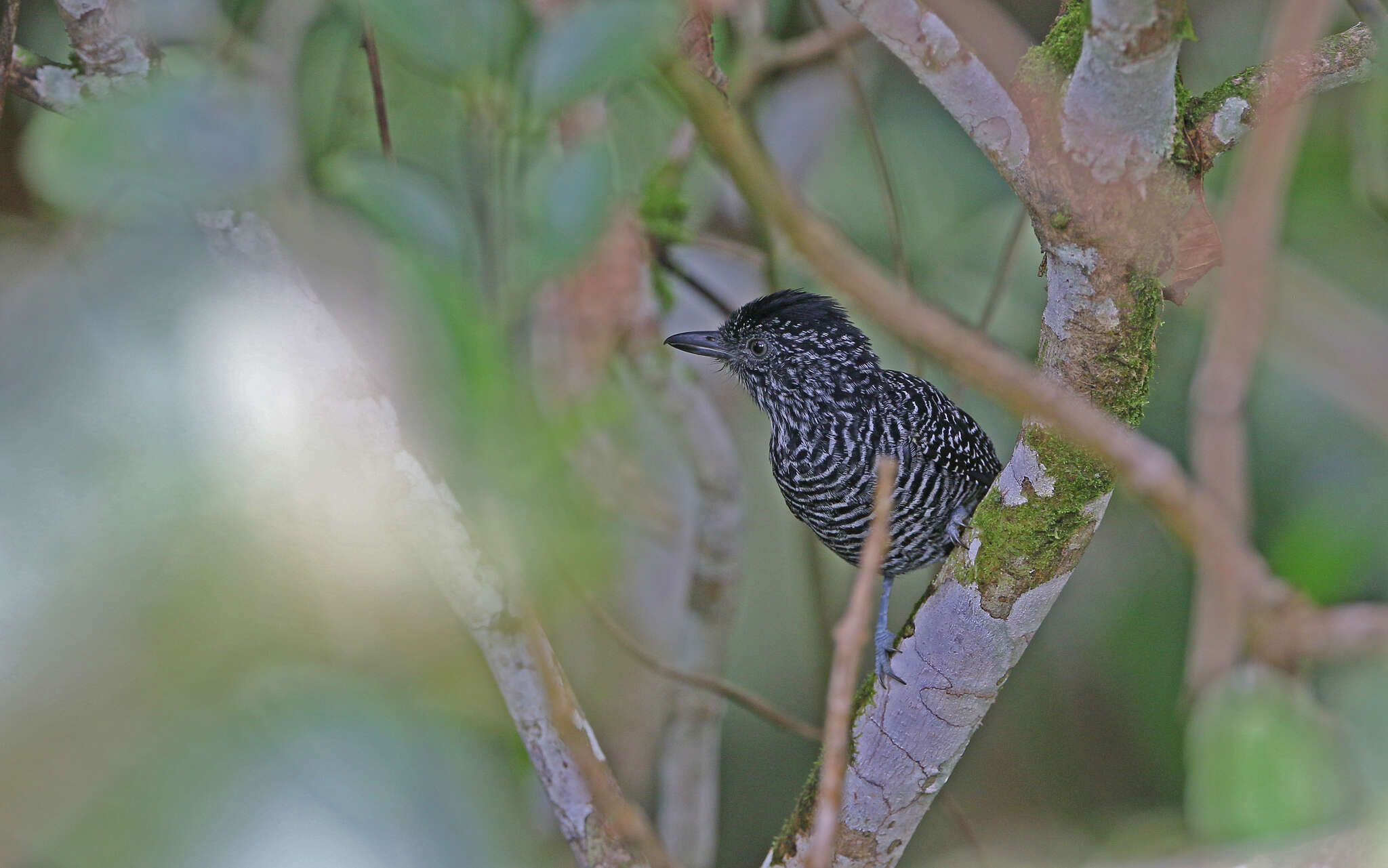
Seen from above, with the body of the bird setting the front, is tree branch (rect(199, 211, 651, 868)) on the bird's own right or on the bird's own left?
on the bird's own left

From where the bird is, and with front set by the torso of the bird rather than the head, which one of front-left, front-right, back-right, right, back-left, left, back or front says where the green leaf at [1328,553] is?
back

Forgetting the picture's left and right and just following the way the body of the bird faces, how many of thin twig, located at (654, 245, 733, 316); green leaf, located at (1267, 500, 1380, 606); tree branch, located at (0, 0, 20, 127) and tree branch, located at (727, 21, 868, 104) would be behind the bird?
1

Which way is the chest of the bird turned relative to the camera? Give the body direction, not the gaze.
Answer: to the viewer's left

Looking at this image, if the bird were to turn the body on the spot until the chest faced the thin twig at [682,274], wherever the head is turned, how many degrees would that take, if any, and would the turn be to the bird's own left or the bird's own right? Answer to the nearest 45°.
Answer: approximately 45° to the bird's own right

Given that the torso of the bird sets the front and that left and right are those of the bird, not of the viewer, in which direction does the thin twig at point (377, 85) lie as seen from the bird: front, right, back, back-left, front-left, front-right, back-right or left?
front-right

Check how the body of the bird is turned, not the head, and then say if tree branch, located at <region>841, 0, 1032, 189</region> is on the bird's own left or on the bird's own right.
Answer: on the bird's own left

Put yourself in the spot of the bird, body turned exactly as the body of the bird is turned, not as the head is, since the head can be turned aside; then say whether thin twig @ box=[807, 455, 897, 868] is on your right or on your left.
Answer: on your left

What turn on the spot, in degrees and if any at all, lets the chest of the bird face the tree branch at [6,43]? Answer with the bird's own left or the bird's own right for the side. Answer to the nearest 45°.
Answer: approximately 45° to the bird's own right

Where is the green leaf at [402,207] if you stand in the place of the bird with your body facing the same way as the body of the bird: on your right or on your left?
on your left
